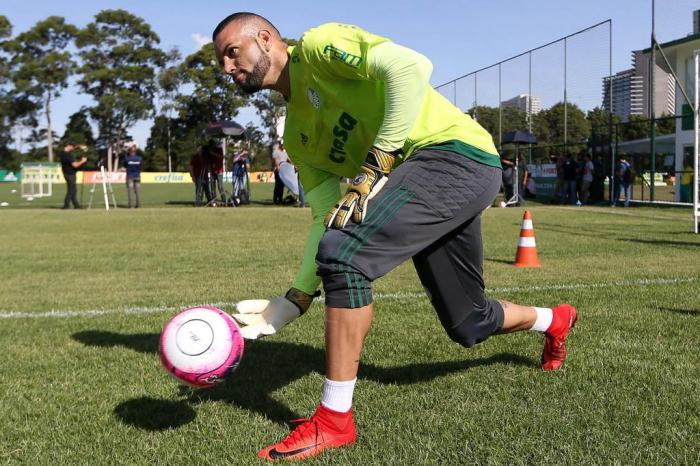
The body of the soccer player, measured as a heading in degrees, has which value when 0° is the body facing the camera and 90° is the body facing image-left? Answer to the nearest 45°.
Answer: approximately 45°

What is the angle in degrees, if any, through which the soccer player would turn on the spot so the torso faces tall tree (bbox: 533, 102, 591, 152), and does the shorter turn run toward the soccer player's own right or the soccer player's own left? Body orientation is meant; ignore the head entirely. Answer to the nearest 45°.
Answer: approximately 135° to the soccer player's own right

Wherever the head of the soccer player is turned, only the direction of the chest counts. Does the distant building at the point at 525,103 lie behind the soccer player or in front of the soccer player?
behind

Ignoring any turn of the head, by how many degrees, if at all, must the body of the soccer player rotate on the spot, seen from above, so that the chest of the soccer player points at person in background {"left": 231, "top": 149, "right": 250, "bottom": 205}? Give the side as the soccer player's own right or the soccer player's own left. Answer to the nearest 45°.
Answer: approximately 135° to the soccer player's own right

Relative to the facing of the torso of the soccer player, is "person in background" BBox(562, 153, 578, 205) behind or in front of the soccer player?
behind

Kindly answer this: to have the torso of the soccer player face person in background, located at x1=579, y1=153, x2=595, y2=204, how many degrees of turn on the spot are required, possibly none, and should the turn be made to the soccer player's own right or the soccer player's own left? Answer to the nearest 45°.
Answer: approximately 135° to the soccer player's own right

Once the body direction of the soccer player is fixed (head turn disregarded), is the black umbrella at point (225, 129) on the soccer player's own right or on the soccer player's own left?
on the soccer player's own right

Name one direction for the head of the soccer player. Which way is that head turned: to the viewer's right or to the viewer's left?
to the viewer's left
